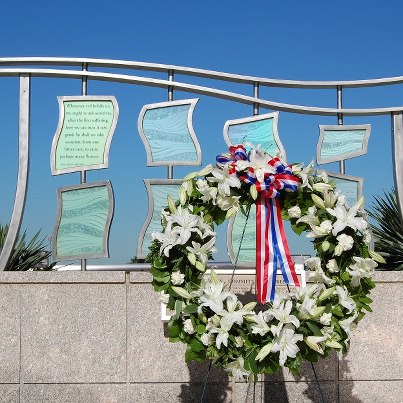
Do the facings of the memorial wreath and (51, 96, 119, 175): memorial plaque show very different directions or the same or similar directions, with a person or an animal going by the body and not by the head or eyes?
same or similar directions

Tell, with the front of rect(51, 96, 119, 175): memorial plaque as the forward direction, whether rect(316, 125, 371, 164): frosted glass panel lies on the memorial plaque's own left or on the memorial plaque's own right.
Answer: on the memorial plaque's own left

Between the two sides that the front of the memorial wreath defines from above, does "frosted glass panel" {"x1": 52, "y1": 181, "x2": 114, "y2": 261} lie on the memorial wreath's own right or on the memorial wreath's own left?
on the memorial wreath's own right

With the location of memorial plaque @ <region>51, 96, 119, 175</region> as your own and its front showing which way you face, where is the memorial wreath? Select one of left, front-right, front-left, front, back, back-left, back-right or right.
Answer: front-left

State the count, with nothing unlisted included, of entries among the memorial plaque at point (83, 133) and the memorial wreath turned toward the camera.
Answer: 2

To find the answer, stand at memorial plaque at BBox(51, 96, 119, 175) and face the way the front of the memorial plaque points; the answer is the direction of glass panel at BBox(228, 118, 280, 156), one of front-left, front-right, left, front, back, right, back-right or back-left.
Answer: left

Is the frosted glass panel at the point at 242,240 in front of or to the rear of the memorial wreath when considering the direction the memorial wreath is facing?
to the rear

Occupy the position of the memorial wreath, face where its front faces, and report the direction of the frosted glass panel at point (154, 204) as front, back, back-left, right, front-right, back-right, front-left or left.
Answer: back-right

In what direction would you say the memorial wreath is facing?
toward the camera

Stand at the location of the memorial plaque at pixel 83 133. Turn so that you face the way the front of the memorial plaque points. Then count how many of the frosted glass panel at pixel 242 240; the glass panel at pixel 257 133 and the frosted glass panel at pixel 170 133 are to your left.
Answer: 3

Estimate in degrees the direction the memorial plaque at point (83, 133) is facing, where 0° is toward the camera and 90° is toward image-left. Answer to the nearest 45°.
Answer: approximately 0°
